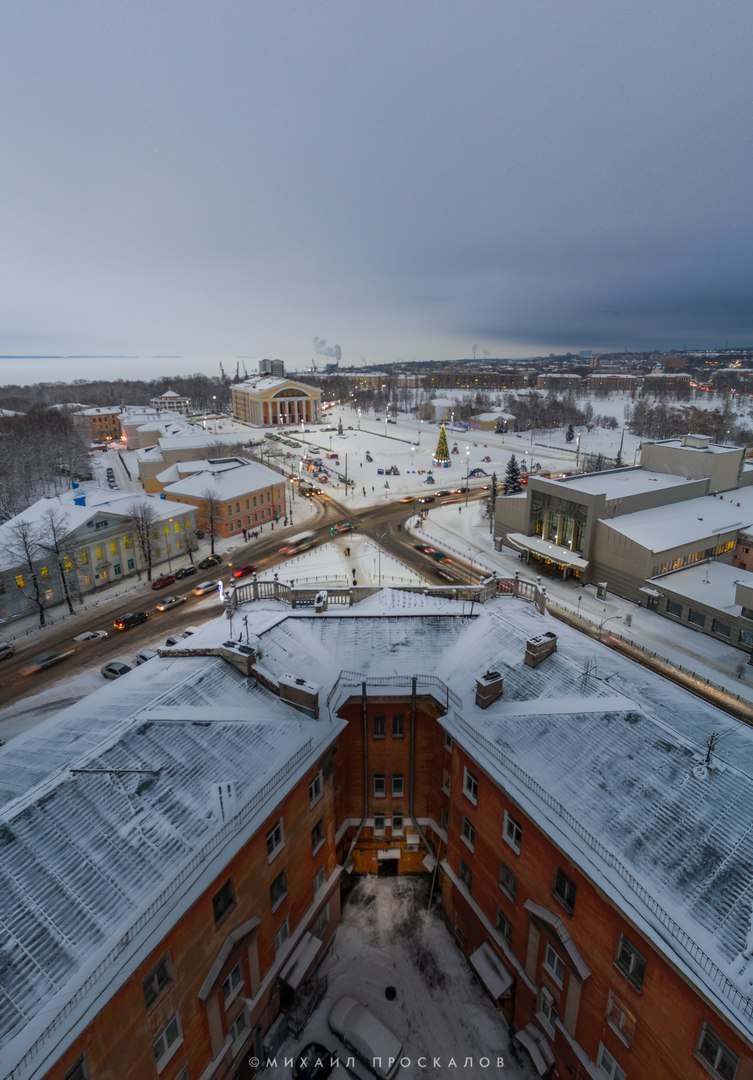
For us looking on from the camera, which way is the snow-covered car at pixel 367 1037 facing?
facing away from the viewer and to the left of the viewer

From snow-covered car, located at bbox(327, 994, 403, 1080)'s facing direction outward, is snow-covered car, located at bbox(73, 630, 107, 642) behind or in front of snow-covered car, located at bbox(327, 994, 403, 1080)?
in front

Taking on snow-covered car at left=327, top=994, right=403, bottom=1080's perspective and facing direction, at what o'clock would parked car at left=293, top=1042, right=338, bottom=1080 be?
The parked car is roughly at 10 o'clock from the snow-covered car.

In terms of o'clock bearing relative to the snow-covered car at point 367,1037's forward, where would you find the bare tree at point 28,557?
The bare tree is roughly at 12 o'clock from the snow-covered car.
